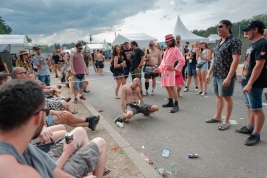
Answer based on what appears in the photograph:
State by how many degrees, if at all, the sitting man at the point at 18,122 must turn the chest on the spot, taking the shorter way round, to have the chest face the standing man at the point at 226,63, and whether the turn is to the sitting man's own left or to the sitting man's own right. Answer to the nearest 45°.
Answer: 0° — they already face them

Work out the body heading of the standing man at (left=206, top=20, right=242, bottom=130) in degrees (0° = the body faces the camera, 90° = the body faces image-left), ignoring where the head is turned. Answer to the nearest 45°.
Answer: approximately 45°

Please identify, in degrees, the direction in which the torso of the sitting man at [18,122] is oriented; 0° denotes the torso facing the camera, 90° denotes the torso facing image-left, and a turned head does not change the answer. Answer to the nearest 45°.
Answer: approximately 225°

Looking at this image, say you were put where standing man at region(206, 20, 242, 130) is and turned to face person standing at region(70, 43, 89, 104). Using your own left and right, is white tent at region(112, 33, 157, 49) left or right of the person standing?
right

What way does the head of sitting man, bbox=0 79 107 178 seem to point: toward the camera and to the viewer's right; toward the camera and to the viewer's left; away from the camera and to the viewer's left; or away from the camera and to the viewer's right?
away from the camera and to the viewer's right

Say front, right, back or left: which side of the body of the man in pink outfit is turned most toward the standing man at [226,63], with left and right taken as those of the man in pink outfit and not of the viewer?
left

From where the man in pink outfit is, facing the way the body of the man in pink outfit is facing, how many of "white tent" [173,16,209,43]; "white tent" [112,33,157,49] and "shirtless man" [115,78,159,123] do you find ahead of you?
1

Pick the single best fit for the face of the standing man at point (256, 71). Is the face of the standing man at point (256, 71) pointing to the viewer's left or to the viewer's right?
to the viewer's left

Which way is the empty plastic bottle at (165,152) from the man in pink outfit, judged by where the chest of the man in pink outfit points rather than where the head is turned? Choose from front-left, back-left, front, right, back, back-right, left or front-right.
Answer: front-left

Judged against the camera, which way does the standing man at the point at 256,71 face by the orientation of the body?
to the viewer's left

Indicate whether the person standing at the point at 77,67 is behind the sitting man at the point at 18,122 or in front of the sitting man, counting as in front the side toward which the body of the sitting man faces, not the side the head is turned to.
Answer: in front

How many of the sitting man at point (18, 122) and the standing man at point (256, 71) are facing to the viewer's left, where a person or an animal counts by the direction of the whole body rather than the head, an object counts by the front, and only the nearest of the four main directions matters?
1
